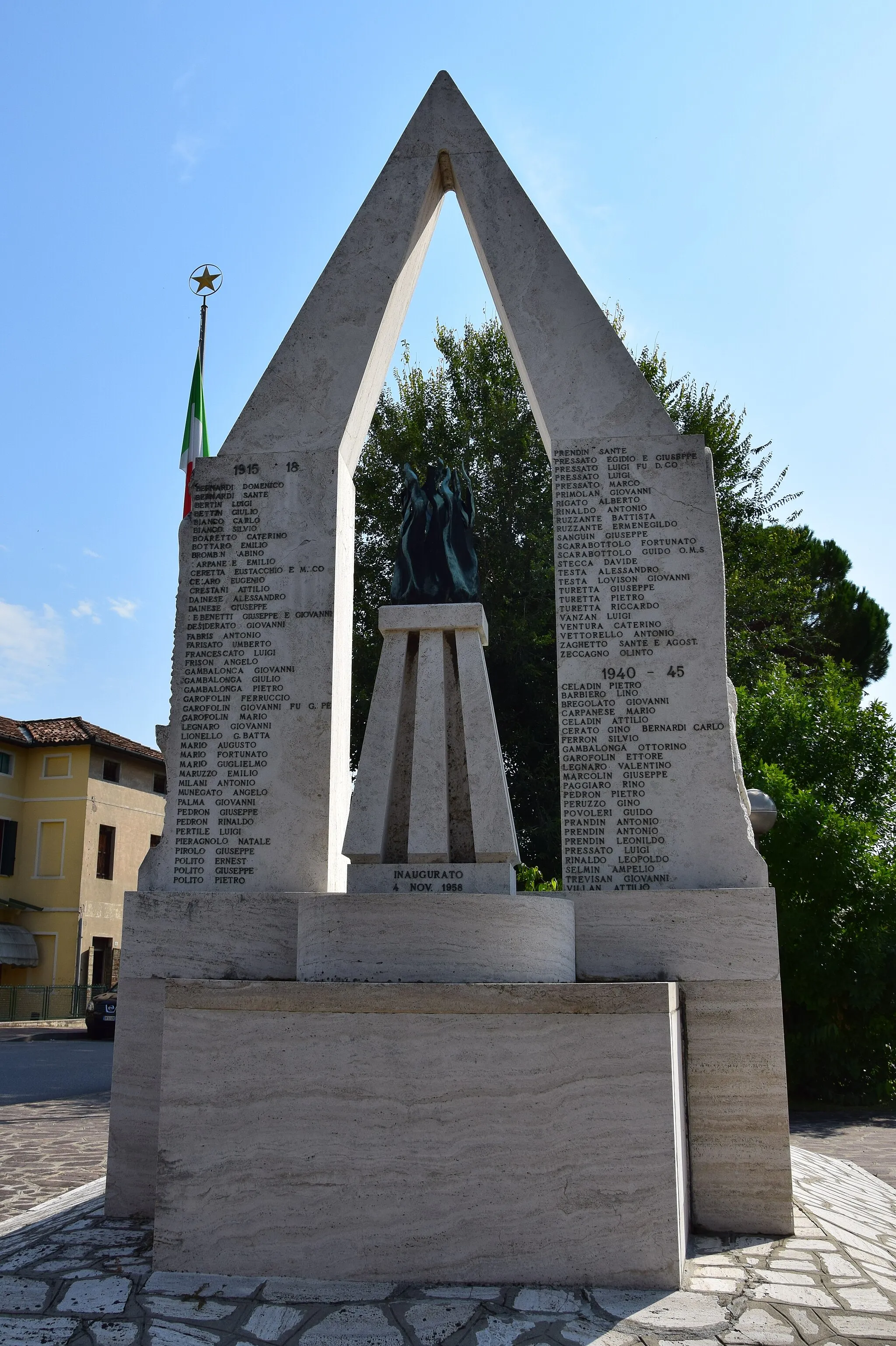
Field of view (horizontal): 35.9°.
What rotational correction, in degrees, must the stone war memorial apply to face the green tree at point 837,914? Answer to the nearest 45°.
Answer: approximately 135° to its left

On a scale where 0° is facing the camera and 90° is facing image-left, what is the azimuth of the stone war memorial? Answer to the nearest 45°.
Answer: approximately 0°

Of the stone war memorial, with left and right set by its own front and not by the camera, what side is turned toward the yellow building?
back

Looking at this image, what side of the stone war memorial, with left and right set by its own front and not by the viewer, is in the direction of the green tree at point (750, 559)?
back
